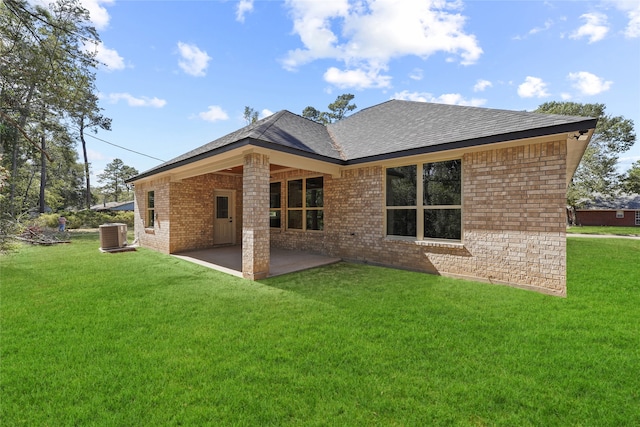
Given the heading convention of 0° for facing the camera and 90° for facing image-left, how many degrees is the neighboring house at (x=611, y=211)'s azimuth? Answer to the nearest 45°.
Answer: approximately 0°

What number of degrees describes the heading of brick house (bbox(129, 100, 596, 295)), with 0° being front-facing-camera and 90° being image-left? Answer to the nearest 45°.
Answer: approximately 225°

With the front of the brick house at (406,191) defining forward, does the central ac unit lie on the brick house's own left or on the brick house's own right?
on the brick house's own left

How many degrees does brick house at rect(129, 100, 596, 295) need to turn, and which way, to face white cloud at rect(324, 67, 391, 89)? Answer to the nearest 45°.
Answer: approximately 45° to its left
